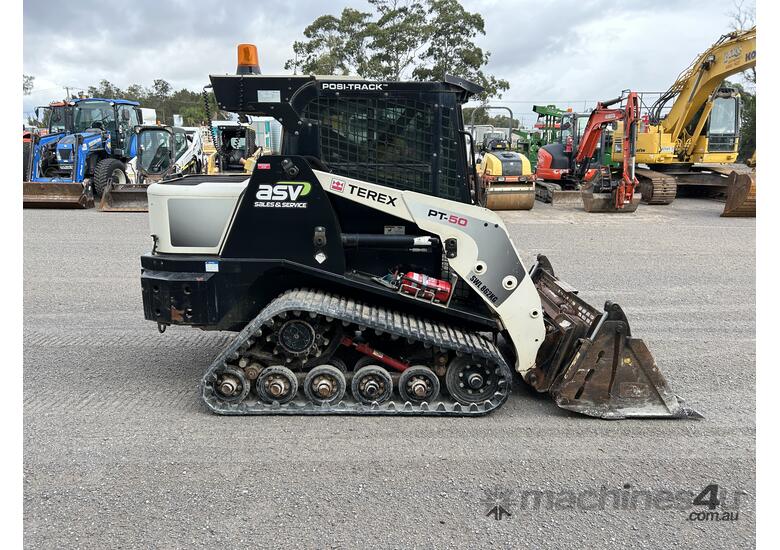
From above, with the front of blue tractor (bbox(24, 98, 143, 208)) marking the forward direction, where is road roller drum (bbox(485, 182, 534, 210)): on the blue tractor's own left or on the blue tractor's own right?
on the blue tractor's own left

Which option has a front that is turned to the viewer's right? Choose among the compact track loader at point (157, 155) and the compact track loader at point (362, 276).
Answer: the compact track loader at point (362, 276)

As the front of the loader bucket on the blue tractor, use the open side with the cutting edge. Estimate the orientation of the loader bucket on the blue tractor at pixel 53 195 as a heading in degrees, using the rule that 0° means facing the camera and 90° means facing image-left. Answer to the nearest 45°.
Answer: approximately 0°

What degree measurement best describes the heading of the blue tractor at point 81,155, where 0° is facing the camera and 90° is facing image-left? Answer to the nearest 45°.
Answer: approximately 45°

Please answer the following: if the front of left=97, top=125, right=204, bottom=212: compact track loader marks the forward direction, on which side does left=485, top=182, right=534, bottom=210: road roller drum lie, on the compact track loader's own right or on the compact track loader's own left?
on the compact track loader's own left

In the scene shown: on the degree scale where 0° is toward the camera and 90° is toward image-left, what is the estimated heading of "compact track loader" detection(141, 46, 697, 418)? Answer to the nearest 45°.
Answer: approximately 270°

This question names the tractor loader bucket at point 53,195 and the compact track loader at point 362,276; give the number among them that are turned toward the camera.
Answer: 1
